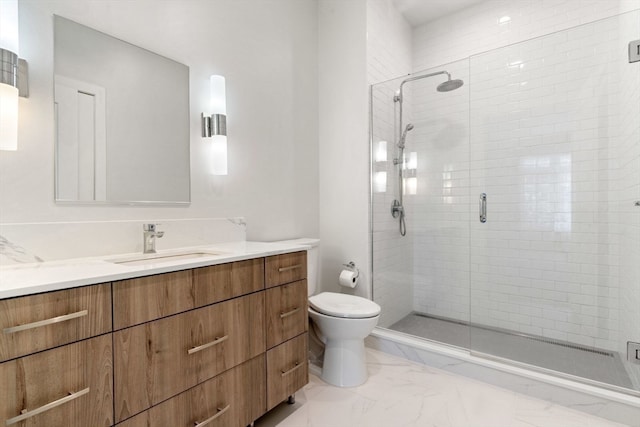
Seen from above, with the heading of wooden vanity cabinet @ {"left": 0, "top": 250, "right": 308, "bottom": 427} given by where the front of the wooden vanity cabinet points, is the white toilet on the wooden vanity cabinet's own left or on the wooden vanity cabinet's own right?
on the wooden vanity cabinet's own left

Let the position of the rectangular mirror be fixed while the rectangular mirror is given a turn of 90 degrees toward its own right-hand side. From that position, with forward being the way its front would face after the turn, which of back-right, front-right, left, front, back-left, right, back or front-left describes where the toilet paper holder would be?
back-left

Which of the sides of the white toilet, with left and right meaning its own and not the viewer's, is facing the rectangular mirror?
right

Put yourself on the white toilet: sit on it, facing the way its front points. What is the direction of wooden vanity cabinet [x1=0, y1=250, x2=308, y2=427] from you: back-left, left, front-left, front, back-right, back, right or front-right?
right

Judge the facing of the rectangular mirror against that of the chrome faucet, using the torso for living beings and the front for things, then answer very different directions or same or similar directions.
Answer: same or similar directions

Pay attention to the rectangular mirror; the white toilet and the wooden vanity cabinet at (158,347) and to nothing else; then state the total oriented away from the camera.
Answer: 0

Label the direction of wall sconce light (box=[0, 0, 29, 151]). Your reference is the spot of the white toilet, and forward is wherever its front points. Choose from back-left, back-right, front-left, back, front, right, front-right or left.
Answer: right

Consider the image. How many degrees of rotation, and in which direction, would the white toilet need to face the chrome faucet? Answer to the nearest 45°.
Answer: approximately 90° to its right

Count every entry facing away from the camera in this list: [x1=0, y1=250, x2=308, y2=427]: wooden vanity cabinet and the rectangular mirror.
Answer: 0

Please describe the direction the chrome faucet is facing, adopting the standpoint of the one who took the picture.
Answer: facing the viewer and to the right of the viewer

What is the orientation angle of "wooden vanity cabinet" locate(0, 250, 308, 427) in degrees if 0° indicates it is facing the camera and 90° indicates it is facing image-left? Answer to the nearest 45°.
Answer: approximately 315°

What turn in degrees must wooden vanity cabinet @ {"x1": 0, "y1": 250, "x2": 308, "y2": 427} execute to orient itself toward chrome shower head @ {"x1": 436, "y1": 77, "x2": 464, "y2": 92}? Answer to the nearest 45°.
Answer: approximately 45° to its left
